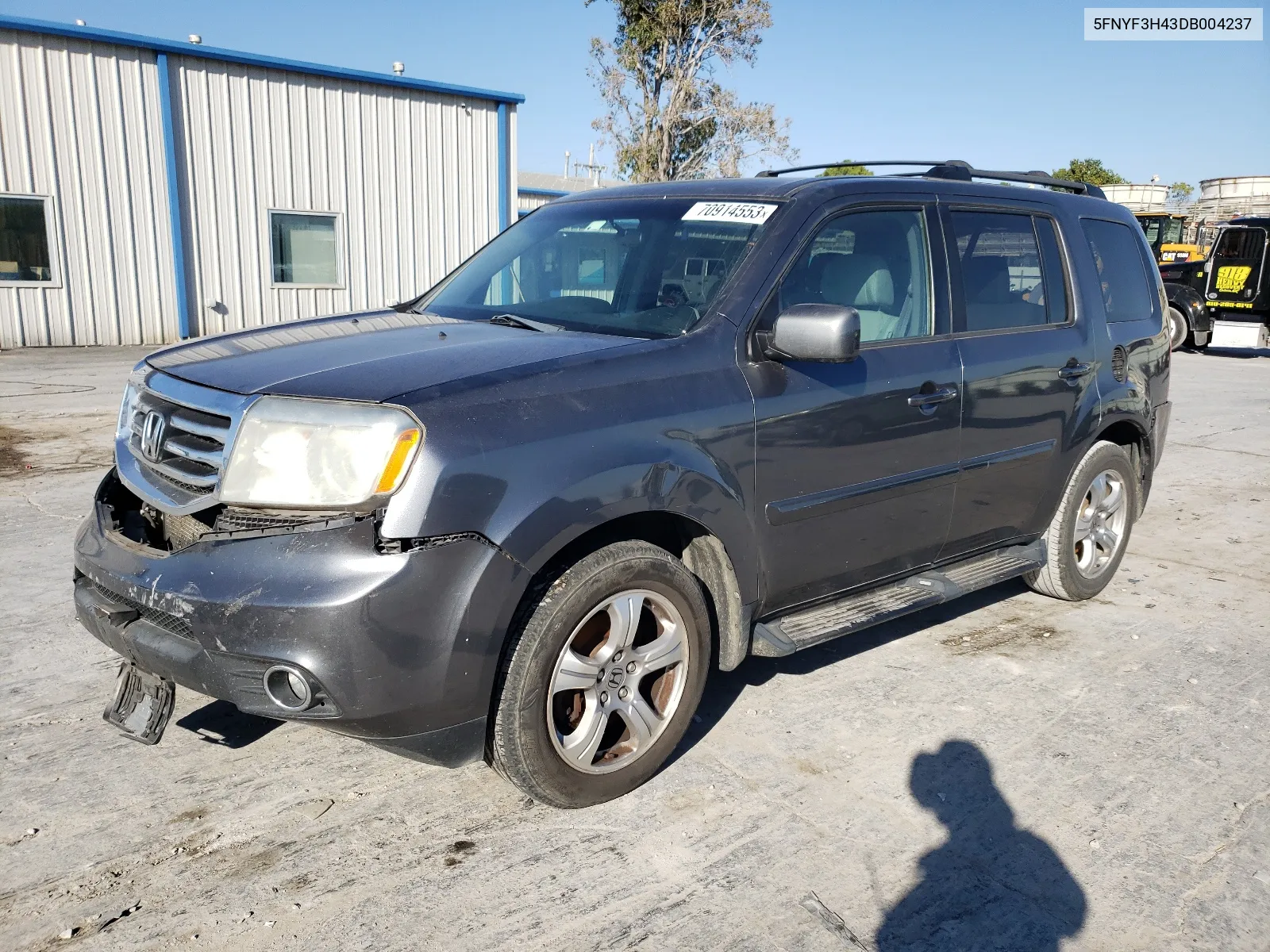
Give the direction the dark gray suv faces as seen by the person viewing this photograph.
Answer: facing the viewer and to the left of the viewer

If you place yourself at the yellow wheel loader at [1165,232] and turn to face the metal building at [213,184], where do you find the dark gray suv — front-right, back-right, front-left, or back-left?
front-left

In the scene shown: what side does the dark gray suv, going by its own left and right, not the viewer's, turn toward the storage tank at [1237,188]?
back

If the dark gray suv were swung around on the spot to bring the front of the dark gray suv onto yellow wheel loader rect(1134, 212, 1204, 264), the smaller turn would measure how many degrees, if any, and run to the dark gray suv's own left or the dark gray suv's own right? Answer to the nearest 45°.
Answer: approximately 180°

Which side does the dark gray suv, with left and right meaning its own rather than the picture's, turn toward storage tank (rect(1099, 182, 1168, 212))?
back

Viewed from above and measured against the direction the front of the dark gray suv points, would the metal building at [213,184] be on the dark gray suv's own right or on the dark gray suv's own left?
on the dark gray suv's own right
